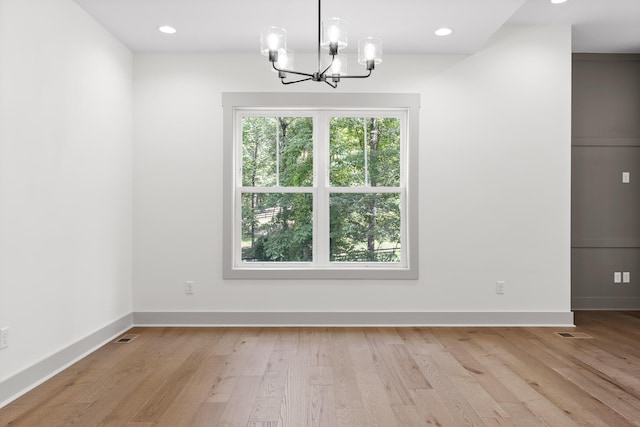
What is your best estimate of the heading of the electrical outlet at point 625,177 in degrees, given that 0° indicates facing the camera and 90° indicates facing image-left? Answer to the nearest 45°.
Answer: approximately 0°

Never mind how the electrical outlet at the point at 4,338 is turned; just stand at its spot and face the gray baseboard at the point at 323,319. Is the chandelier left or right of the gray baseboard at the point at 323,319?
right

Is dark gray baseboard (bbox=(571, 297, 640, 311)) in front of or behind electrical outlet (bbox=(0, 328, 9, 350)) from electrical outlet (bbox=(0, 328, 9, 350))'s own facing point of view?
in front

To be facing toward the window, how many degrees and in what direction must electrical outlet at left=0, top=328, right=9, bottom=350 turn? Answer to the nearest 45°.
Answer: approximately 45° to its left

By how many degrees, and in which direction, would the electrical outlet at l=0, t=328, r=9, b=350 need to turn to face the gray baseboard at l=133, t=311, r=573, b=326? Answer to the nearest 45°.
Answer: approximately 45° to its left

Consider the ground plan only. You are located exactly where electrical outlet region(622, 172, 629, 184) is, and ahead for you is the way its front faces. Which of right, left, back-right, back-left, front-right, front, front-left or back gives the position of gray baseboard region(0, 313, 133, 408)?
front-right

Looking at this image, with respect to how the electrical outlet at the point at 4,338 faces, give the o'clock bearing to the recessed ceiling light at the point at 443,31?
The recessed ceiling light is roughly at 11 o'clock from the electrical outlet.

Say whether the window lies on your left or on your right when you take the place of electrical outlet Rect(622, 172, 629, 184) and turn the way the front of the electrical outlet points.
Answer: on your right
